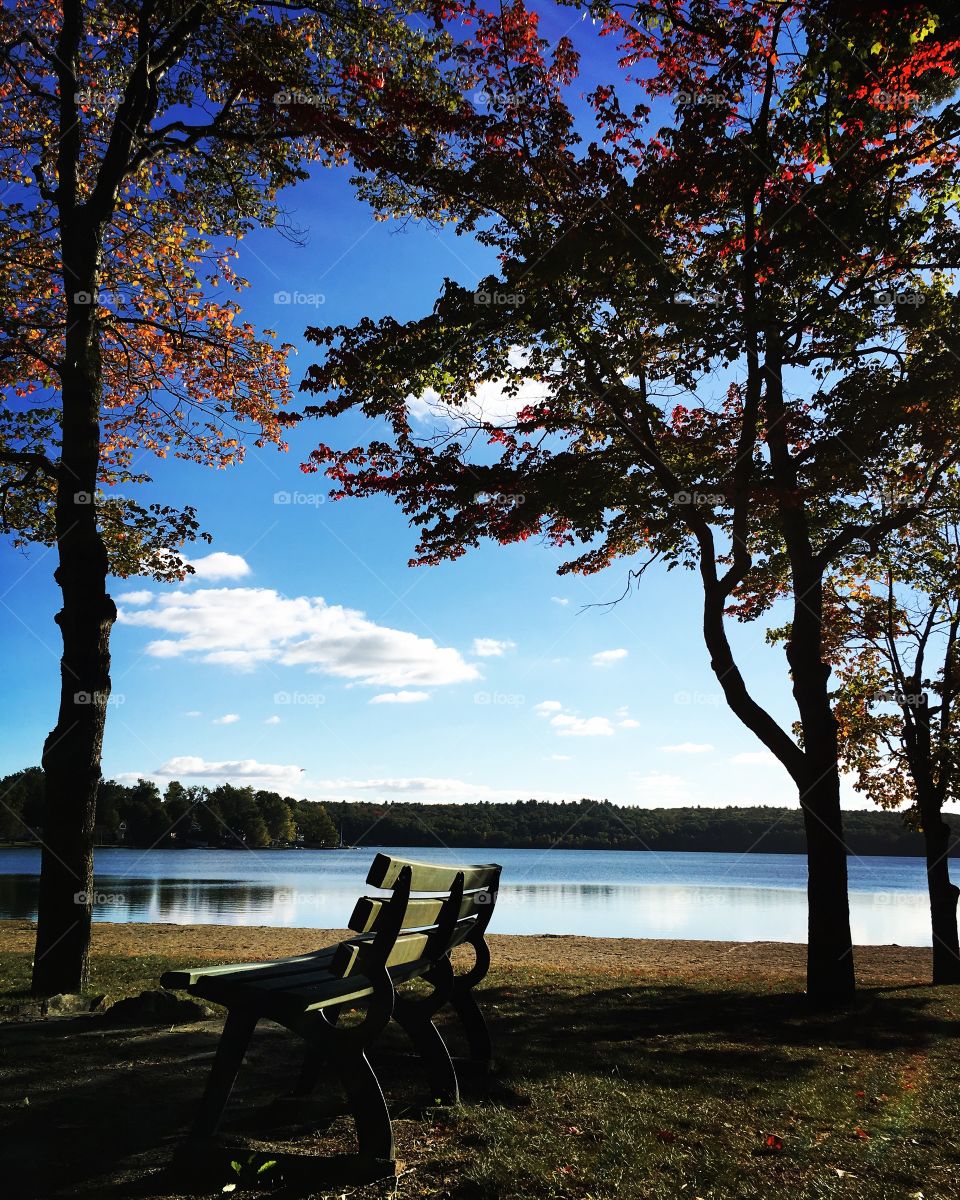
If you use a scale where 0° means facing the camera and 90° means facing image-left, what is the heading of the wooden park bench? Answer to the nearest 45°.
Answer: approximately 135°

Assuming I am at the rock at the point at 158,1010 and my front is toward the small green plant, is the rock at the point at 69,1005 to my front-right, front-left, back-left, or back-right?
back-right

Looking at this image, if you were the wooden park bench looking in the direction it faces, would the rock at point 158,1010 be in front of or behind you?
in front

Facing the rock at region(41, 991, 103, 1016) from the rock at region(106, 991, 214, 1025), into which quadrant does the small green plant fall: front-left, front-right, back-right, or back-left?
back-left
